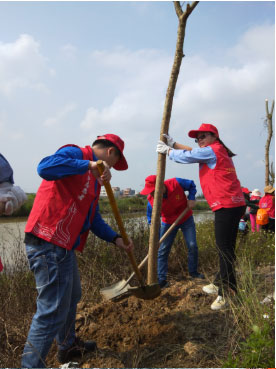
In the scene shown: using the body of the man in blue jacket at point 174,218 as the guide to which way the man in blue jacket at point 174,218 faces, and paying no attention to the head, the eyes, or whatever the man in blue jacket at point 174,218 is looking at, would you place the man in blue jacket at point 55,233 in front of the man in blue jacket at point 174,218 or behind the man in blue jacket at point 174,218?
in front

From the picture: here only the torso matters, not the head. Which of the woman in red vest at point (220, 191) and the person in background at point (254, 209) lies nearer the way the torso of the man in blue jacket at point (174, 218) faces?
the woman in red vest

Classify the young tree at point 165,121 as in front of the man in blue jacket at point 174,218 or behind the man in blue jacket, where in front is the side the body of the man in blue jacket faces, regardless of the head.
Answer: in front

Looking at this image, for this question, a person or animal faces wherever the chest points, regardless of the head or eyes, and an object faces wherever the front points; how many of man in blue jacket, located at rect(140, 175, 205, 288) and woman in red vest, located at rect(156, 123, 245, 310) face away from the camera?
0

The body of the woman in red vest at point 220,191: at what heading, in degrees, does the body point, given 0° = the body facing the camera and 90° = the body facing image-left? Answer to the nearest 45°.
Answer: approximately 90°

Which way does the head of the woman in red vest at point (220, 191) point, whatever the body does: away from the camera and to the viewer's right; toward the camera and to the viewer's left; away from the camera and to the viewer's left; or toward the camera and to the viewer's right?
toward the camera and to the viewer's left

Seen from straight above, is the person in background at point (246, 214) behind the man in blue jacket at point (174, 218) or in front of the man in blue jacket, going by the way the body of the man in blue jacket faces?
behind

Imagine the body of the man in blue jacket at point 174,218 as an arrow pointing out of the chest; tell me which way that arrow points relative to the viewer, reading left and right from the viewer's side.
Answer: facing the viewer and to the left of the viewer
